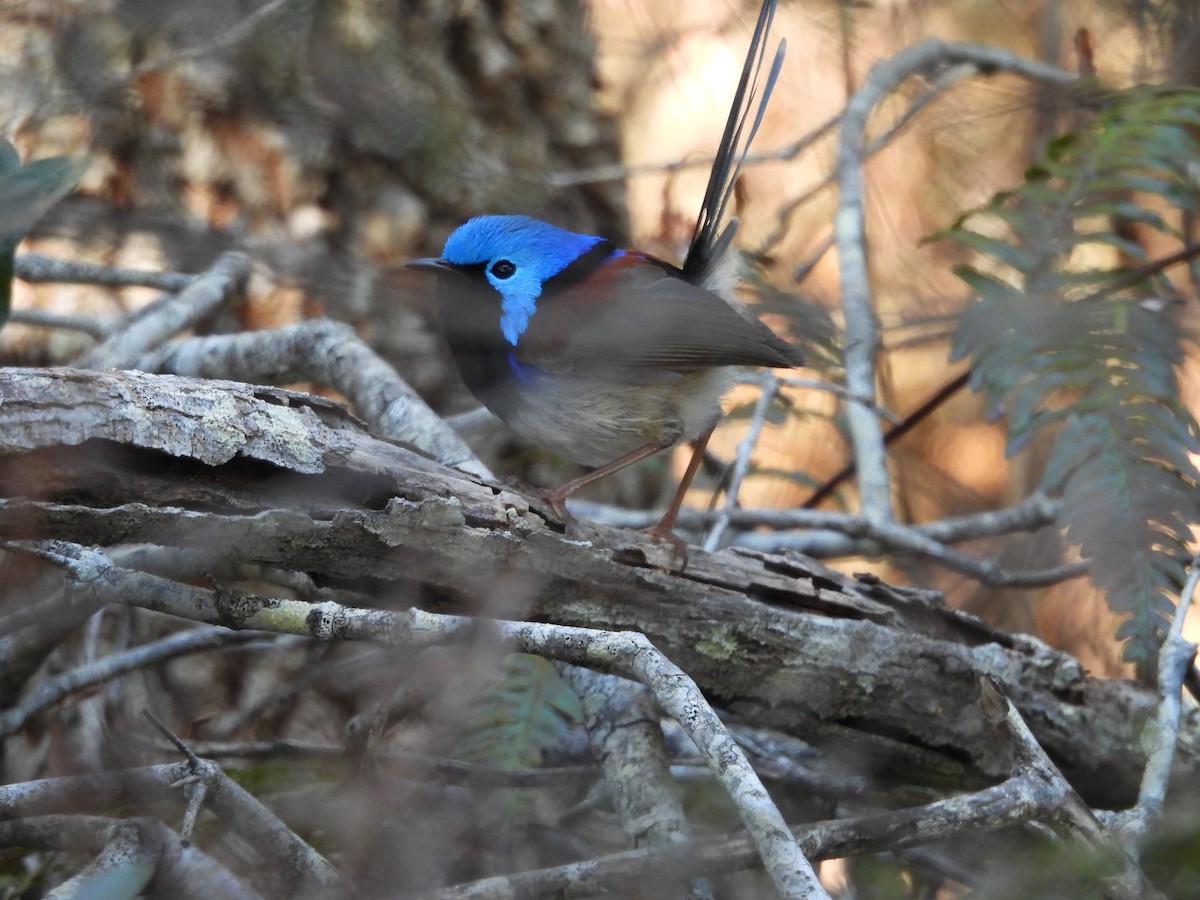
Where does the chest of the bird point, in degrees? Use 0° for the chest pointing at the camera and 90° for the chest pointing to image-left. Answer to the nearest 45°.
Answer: approximately 90°

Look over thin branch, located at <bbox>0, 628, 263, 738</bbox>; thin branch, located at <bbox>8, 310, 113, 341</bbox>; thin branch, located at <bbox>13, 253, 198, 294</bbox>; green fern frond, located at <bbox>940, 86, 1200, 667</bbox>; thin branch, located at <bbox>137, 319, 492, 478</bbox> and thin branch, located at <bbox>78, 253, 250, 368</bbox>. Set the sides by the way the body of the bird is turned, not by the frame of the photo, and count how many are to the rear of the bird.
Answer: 1

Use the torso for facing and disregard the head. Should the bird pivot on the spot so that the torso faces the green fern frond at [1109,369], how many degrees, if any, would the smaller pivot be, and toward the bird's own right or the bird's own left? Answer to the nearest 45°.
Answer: approximately 180°

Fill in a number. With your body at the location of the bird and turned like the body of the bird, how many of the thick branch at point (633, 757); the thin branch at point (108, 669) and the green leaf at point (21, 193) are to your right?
0

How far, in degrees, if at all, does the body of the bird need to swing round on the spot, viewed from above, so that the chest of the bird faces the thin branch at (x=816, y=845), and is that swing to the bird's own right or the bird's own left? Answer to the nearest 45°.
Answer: approximately 90° to the bird's own left

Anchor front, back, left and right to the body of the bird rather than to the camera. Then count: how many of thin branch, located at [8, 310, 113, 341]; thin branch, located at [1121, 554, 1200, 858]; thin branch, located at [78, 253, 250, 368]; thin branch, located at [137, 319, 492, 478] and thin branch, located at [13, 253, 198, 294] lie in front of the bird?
4

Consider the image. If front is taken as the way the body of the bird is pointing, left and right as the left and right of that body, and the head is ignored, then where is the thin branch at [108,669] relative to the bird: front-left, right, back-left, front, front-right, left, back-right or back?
front-left

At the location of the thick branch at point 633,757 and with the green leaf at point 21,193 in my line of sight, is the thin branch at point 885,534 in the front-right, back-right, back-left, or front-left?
back-right

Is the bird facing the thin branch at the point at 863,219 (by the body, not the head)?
no

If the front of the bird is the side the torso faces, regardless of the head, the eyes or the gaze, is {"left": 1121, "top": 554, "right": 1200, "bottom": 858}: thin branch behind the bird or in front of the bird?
behind

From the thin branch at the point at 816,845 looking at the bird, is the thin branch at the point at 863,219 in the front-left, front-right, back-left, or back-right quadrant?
front-right

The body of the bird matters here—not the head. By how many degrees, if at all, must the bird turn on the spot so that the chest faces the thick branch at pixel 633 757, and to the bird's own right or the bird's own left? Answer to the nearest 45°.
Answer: approximately 90° to the bird's own left

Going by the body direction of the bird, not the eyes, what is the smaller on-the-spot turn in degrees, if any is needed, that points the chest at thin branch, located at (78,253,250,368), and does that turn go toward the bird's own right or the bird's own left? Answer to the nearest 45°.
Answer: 0° — it already faces it

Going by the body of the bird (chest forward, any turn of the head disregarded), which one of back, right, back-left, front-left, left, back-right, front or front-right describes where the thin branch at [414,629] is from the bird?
left

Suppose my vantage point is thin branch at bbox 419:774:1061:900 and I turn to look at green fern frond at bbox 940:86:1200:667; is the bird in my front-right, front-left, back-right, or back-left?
front-left

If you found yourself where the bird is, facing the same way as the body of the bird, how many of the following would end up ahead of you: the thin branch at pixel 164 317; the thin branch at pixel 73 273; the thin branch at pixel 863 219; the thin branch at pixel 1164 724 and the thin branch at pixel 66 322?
3

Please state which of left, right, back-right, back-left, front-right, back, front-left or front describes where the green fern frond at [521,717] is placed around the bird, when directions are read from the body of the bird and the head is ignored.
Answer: left

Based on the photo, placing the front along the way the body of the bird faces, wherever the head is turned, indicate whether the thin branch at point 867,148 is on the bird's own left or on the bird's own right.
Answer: on the bird's own right

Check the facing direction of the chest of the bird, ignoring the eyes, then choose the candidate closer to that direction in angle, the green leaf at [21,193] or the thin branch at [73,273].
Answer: the thin branch
